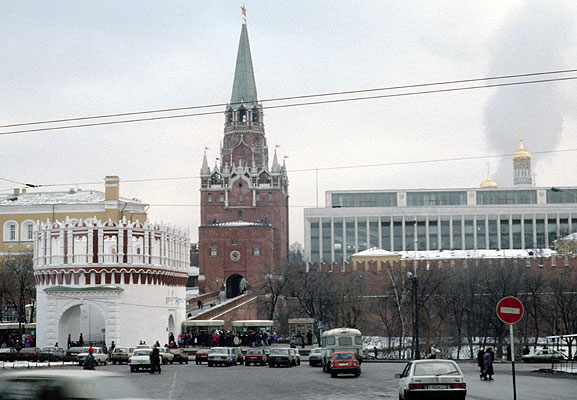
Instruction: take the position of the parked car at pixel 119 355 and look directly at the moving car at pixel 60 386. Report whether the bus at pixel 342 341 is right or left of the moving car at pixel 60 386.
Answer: left

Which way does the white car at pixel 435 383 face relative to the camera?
away from the camera
